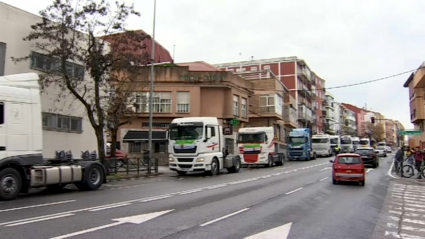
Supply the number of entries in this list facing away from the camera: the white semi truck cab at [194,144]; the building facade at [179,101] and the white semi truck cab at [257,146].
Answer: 0

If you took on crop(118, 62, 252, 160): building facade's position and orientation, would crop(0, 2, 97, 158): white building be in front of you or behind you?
in front

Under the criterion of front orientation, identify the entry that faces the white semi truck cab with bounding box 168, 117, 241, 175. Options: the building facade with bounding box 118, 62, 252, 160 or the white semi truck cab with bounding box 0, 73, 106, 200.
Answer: the building facade

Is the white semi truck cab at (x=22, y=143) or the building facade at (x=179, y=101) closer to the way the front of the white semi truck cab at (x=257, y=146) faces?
the white semi truck cab

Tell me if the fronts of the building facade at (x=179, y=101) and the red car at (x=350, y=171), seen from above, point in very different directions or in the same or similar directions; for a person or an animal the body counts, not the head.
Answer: very different directions

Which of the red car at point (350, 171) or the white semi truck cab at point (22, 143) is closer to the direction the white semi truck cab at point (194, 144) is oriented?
the white semi truck cab

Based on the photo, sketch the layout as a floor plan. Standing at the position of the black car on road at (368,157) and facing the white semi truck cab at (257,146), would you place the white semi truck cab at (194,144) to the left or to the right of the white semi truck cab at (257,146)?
left

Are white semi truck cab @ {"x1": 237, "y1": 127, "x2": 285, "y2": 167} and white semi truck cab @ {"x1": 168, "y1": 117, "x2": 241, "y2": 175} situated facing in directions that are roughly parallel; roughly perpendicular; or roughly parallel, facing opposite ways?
roughly parallel

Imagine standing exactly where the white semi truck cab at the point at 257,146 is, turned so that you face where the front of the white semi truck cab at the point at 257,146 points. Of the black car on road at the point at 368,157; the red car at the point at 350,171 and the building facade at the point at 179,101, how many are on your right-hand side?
1

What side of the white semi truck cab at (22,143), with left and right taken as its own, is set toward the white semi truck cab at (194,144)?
back

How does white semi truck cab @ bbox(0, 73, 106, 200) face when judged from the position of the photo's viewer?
facing the viewer and to the left of the viewer

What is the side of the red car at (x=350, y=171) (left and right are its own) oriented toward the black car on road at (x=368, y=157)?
front

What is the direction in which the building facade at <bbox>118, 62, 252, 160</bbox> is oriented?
toward the camera

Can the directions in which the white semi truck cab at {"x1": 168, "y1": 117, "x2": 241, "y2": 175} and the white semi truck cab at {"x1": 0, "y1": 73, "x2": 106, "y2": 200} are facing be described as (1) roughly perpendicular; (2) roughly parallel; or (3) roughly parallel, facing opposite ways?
roughly parallel

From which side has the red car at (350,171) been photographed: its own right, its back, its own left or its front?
back

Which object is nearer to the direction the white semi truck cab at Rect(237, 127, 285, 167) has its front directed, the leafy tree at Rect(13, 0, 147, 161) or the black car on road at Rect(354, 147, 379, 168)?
the leafy tree

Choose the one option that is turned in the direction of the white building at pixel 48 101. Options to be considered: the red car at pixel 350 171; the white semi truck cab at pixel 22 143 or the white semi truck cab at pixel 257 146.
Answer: the white semi truck cab at pixel 257 146

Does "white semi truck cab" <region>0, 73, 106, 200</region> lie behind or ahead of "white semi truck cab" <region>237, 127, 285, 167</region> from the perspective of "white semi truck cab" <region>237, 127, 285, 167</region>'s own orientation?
ahead
